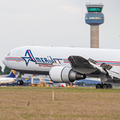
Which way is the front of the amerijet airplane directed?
to the viewer's left
